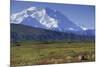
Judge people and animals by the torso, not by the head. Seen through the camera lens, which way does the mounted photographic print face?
facing the viewer and to the right of the viewer
